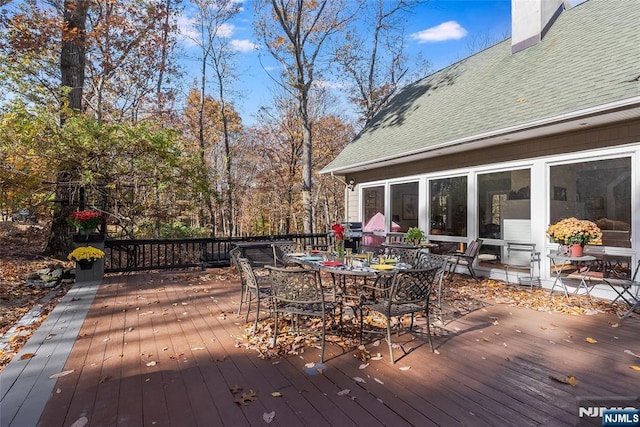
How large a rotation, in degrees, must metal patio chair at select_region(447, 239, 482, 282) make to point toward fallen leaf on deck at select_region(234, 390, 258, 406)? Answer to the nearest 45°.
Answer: approximately 90° to its left

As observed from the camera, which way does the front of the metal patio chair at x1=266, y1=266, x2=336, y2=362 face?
facing away from the viewer and to the right of the viewer

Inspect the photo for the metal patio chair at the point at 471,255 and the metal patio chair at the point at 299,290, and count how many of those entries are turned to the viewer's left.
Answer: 1

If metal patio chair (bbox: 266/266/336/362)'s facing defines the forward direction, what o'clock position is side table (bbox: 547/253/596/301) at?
The side table is roughly at 1 o'clock from the metal patio chair.

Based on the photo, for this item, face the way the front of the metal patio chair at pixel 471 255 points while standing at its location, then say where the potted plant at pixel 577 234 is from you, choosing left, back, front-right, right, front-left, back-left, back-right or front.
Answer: back-left

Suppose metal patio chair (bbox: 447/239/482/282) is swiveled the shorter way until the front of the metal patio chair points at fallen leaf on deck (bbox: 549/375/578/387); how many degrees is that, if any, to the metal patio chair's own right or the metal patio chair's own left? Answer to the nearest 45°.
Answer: approximately 90° to the metal patio chair's own left

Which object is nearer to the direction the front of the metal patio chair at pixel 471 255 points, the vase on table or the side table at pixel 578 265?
the vase on table

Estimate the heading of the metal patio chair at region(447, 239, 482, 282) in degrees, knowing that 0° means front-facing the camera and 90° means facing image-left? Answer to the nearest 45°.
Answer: approximately 90°

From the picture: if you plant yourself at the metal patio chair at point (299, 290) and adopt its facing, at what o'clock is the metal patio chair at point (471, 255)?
the metal patio chair at point (471, 255) is roughly at 12 o'clock from the metal patio chair at point (299, 290).
